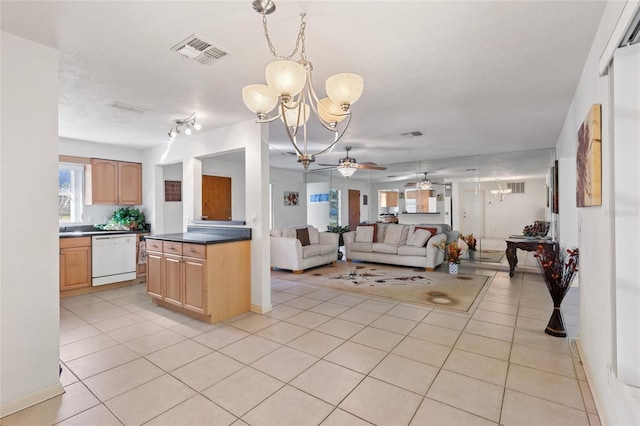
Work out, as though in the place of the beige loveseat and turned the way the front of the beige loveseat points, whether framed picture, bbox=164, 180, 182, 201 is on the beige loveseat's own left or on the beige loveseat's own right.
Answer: on the beige loveseat's own right

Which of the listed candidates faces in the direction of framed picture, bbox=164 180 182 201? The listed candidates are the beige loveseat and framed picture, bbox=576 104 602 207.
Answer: framed picture, bbox=576 104 602 207

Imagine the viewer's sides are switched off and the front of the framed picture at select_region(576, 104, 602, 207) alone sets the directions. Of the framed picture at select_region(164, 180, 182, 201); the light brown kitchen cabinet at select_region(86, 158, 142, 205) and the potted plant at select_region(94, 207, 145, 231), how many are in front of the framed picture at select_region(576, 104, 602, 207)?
3

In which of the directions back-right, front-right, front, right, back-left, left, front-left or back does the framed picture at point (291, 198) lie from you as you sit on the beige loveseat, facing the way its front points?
back-left

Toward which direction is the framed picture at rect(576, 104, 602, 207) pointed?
to the viewer's left
